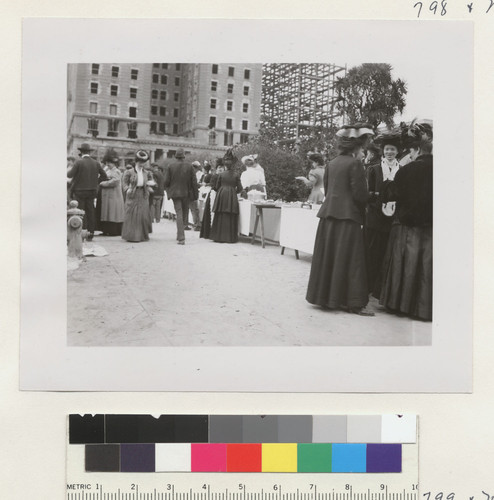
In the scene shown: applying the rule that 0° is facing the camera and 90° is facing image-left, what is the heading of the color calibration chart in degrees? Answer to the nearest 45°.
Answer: approximately 0°
